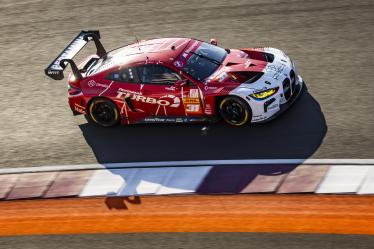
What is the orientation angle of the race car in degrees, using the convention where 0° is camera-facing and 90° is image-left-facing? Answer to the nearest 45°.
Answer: approximately 315°
